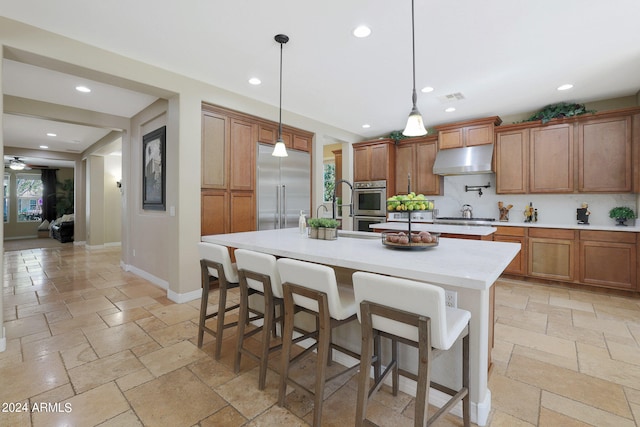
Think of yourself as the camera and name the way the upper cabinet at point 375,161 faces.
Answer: facing the viewer and to the left of the viewer

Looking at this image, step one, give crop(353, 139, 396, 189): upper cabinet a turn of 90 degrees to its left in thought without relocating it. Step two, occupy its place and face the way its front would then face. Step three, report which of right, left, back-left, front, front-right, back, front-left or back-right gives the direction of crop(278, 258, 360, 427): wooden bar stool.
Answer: front-right

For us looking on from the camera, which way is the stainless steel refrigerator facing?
facing the viewer and to the right of the viewer

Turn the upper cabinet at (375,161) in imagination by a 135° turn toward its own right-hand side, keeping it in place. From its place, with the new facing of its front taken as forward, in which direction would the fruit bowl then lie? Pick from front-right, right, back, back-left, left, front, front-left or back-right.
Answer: back

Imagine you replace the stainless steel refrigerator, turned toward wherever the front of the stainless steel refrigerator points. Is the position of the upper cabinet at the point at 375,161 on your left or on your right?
on your left

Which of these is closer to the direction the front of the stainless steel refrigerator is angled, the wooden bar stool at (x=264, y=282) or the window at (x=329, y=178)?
the wooden bar stool

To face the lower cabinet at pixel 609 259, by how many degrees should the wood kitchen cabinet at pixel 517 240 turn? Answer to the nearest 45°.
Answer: approximately 90° to its left

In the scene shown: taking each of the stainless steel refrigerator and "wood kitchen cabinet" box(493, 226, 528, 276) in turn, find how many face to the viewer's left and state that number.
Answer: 0

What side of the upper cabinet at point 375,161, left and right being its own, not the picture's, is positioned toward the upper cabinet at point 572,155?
left

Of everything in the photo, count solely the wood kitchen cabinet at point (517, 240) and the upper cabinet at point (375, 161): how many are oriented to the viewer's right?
0

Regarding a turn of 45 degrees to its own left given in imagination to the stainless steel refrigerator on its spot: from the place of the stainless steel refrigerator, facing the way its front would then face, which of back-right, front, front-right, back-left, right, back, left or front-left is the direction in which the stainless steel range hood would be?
front

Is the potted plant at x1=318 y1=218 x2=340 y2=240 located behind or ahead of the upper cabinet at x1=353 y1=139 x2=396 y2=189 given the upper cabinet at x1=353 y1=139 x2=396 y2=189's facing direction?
ahead

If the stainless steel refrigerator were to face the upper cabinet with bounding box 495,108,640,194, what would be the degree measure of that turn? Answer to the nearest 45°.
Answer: approximately 45° to its left

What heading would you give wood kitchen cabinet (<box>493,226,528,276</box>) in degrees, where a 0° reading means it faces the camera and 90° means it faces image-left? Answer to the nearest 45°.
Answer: approximately 0°
